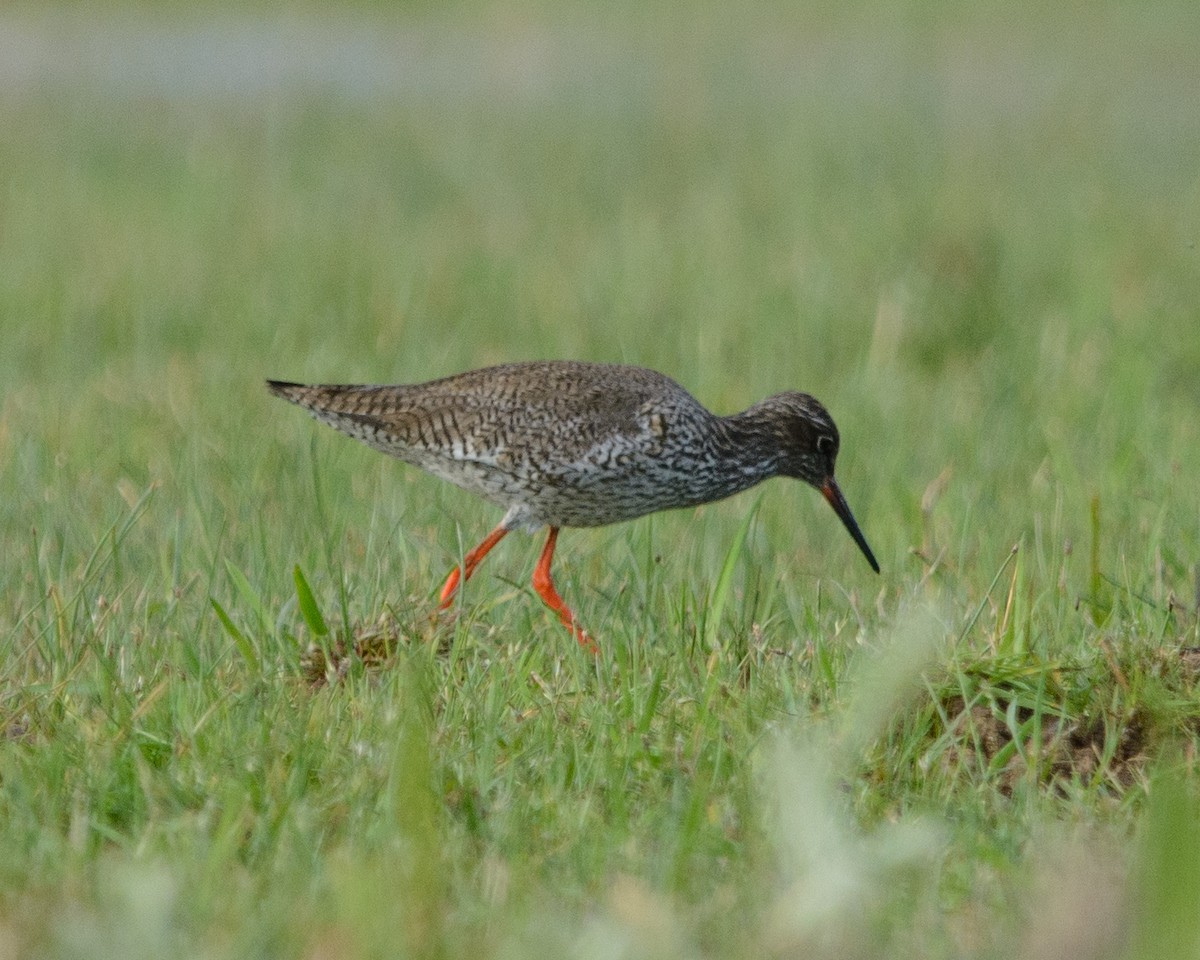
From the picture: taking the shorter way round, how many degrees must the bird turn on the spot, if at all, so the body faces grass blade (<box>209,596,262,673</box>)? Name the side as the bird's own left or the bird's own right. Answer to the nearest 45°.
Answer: approximately 135° to the bird's own right

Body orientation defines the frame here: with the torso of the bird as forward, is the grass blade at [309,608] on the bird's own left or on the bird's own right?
on the bird's own right

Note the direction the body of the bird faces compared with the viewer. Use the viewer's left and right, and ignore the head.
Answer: facing to the right of the viewer
